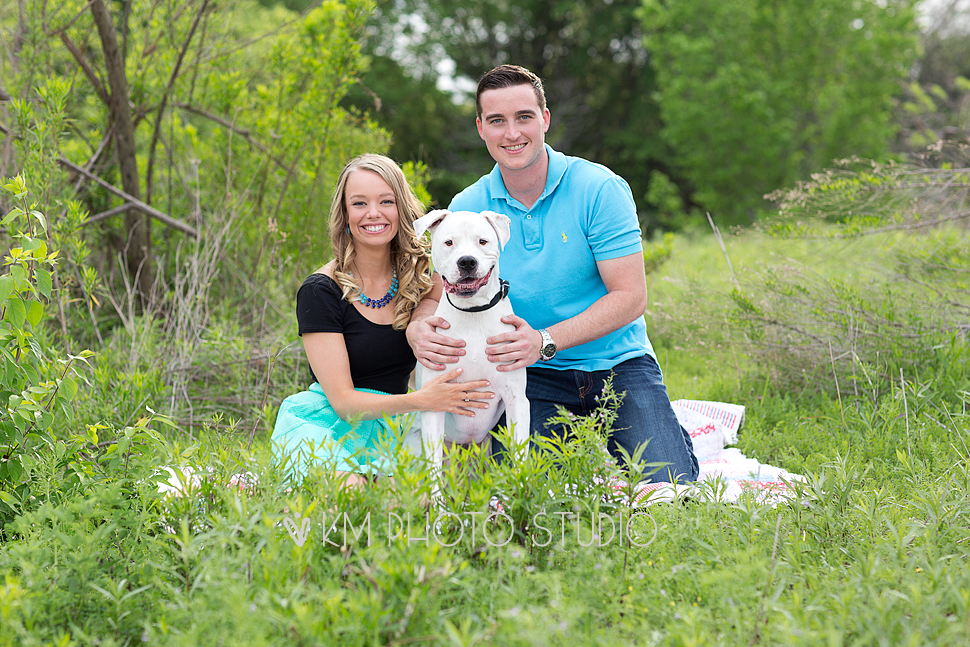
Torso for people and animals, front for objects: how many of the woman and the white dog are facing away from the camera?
0

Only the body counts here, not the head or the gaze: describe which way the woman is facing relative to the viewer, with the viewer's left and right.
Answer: facing the viewer and to the right of the viewer

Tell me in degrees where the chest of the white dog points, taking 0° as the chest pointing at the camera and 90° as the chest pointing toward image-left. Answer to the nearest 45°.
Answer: approximately 0°

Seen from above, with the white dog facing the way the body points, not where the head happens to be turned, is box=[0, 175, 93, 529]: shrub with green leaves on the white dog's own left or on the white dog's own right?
on the white dog's own right

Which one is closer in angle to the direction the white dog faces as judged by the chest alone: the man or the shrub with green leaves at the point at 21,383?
the shrub with green leaves
